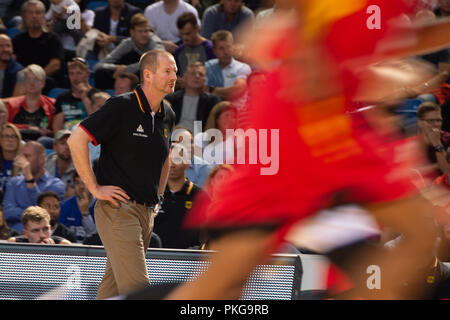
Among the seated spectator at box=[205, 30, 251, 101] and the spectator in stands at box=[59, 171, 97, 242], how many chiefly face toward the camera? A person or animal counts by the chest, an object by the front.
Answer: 2

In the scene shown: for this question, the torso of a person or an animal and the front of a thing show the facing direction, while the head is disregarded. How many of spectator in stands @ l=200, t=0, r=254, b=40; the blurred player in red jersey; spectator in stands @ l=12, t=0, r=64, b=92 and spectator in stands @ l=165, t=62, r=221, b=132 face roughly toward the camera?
3

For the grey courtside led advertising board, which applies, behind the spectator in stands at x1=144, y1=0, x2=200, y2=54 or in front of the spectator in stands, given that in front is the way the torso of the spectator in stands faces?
in front

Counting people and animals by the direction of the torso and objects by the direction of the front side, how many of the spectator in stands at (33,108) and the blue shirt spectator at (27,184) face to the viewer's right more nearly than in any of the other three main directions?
0

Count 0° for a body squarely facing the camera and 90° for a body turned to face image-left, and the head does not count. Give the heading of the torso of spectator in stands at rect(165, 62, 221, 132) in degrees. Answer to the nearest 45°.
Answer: approximately 0°

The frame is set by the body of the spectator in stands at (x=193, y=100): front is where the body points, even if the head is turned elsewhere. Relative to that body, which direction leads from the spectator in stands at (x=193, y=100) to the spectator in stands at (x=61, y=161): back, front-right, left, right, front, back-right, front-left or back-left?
right

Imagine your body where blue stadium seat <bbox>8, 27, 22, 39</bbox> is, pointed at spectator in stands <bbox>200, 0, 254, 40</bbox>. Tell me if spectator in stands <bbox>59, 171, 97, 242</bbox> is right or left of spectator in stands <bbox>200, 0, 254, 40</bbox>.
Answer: right

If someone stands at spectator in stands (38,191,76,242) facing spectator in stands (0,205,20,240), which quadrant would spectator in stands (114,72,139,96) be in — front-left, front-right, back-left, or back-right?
back-right

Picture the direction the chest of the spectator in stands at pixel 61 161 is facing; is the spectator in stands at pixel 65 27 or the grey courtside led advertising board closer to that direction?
the grey courtside led advertising board
